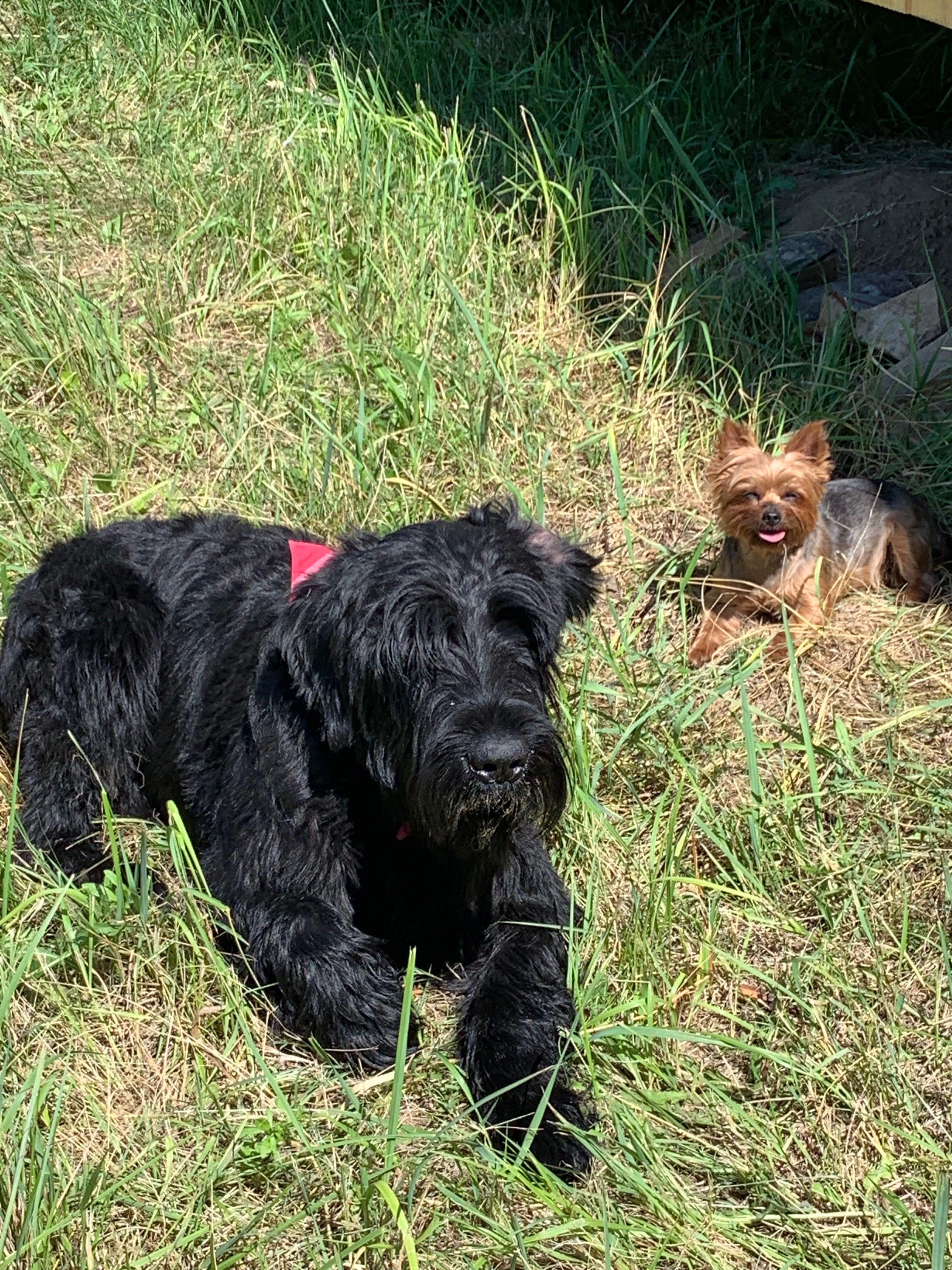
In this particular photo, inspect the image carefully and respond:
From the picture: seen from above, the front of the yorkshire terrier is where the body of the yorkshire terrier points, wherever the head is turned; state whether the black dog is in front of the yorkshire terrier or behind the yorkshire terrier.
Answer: in front

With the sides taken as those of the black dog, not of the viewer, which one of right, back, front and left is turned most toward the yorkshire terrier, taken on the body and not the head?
left

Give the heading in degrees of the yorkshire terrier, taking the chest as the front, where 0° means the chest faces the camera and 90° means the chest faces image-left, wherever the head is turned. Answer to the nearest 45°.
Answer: approximately 45°

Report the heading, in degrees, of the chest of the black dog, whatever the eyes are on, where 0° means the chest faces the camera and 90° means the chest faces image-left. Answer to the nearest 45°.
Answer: approximately 315°

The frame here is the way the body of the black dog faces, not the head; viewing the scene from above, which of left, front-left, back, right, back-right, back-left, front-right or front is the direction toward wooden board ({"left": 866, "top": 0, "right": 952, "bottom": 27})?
left

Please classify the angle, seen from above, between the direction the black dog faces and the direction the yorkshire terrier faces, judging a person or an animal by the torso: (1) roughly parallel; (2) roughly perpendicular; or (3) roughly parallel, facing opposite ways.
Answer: roughly perpendicular

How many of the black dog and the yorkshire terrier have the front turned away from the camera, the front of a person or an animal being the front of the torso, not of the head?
0
